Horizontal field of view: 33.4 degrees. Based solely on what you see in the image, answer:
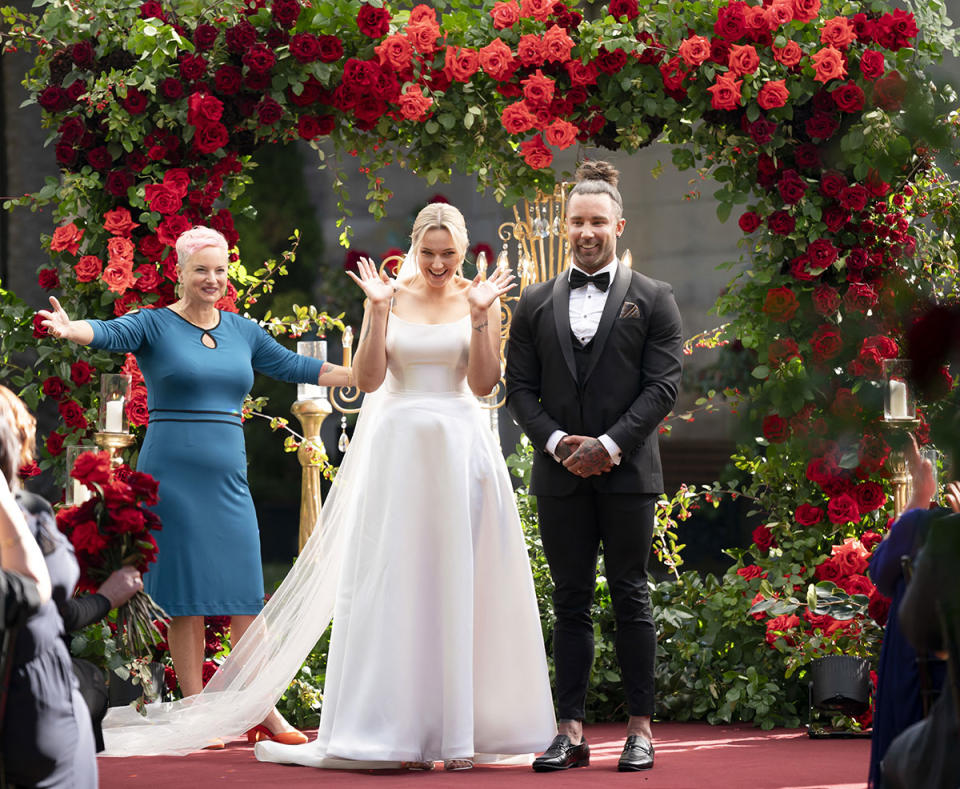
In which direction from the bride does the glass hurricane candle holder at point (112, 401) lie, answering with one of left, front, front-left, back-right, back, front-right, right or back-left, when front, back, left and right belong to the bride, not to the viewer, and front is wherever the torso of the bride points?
back-right

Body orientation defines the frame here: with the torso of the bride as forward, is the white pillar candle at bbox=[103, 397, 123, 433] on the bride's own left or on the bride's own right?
on the bride's own right

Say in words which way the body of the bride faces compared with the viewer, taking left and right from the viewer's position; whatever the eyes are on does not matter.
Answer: facing the viewer

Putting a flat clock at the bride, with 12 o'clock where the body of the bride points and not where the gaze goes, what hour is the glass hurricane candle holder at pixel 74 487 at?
The glass hurricane candle holder is roughly at 4 o'clock from the bride.

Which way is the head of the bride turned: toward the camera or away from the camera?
toward the camera

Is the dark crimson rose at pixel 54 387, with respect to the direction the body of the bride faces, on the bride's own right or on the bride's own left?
on the bride's own right

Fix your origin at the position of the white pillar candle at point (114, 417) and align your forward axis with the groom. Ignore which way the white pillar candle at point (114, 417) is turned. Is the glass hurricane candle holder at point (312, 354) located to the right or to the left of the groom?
left

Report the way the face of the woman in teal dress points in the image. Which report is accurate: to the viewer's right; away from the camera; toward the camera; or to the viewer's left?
toward the camera

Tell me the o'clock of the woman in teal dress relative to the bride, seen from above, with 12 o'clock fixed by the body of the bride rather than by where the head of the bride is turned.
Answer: The woman in teal dress is roughly at 4 o'clock from the bride.

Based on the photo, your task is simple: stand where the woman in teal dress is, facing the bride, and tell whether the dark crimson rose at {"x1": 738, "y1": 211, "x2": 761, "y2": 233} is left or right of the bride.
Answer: left
